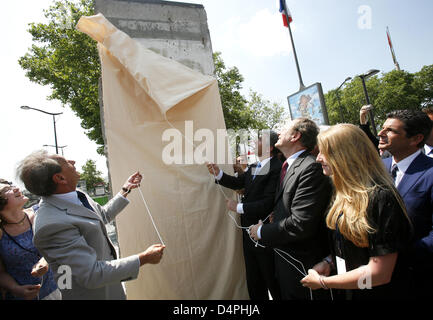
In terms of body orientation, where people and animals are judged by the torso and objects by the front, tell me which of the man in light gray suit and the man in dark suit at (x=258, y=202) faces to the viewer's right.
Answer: the man in light gray suit

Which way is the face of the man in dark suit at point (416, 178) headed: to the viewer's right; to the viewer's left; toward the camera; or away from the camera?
to the viewer's left

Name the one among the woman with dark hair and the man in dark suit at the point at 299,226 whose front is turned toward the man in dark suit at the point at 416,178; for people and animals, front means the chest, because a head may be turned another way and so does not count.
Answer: the woman with dark hair

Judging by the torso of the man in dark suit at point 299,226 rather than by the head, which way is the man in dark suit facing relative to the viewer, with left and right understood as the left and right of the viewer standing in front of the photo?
facing to the left of the viewer

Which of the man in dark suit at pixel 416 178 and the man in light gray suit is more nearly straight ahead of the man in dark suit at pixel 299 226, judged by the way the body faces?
the man in light gray suit

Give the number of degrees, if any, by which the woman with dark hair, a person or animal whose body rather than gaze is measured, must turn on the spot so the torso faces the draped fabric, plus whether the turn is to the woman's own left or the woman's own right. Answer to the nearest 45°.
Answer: approximately 45° to the woman's own left

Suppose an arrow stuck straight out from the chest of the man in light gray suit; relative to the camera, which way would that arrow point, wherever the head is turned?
to the viewer's right

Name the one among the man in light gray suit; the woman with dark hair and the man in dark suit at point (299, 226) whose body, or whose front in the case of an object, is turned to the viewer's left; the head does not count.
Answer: the man in dark suit

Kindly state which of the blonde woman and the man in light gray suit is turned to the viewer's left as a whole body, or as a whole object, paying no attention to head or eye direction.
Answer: the blonde woman

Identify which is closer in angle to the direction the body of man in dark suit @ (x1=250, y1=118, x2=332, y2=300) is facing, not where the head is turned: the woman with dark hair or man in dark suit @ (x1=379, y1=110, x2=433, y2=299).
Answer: the woman with dark hair
